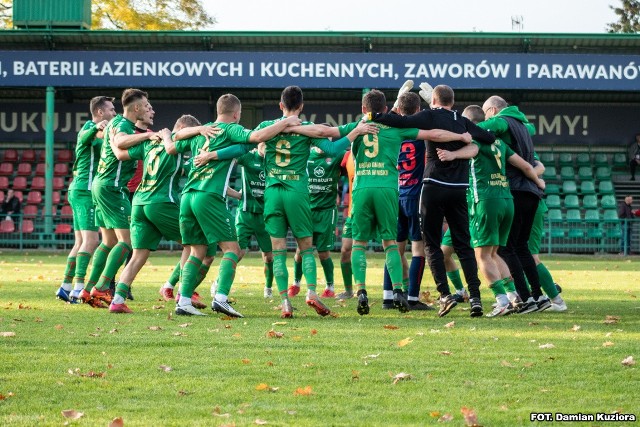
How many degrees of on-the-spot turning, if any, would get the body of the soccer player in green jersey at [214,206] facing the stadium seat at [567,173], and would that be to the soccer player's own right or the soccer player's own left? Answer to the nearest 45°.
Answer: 0° — they already face it

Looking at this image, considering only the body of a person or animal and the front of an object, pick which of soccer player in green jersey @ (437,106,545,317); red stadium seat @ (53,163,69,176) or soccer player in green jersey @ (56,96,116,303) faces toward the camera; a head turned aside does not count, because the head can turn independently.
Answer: the red stadium seat

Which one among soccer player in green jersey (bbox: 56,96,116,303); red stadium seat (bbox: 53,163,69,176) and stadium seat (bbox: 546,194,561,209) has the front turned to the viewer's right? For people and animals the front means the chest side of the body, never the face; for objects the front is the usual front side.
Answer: the soccer player in green jersey

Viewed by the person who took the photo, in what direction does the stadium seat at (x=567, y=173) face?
facing the viewer

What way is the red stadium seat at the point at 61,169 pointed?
toward the camera

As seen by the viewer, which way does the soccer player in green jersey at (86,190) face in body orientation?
to the viewer's right

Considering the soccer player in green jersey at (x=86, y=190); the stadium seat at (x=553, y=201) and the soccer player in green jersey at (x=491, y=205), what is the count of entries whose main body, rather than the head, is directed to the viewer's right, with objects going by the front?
1

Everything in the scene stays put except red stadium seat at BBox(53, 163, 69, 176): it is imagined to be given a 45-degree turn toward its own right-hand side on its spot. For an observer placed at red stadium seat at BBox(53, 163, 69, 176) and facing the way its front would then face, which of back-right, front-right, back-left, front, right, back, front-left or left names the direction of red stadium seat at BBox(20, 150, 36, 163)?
right

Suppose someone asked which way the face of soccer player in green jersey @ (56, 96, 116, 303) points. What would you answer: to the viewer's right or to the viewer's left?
to the viewer's right

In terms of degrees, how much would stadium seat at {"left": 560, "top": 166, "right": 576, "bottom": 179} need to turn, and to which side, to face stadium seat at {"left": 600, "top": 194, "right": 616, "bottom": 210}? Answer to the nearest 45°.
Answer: approximately 45° to its left

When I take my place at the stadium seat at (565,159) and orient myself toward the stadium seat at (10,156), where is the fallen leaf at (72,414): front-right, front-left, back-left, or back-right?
front-left

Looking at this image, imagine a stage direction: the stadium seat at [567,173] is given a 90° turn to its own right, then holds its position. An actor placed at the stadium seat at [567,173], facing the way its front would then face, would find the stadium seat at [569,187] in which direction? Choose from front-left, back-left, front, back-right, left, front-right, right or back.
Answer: left

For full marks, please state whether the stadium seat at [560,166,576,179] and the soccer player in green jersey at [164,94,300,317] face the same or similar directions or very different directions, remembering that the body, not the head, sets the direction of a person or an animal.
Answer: very different directions

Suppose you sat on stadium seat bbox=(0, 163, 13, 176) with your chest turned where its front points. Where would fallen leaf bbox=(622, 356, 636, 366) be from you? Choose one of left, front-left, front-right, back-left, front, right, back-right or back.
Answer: front

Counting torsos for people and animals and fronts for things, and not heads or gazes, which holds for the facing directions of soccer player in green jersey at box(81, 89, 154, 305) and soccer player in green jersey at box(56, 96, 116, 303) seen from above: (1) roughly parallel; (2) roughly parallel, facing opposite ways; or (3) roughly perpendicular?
roughly parallel
